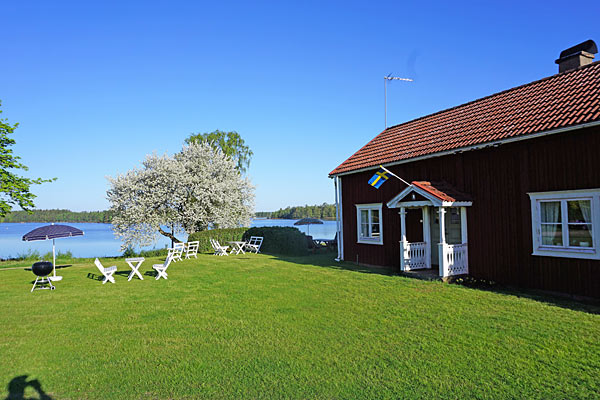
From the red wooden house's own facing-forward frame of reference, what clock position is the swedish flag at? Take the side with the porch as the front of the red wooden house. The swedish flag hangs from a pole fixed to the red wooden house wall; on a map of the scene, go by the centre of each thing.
The swedish flag is roughly at 2 o'clock from the red wooden house.

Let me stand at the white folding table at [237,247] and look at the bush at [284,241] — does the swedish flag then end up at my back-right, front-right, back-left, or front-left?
front-right

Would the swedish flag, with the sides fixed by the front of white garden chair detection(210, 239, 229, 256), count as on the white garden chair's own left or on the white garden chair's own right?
on the white garden chair's own right

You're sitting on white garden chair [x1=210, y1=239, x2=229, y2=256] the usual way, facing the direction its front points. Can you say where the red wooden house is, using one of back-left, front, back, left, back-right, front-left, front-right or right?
front-right

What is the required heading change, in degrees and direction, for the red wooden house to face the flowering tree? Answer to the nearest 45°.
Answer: approximately 90° to its right

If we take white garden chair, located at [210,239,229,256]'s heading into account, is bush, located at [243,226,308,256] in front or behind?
in front

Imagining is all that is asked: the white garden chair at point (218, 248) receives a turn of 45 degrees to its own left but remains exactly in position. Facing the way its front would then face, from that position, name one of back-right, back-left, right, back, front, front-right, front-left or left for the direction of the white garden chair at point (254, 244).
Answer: front

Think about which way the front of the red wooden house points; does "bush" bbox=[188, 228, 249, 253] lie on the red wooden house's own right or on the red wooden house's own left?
on the red wooden house's own right

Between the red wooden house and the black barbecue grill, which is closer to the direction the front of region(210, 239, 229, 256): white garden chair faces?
the red wooden house

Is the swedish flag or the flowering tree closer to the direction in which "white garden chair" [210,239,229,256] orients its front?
the swedish flag

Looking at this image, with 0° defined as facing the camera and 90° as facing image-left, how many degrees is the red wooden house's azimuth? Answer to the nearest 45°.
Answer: approximately 45°

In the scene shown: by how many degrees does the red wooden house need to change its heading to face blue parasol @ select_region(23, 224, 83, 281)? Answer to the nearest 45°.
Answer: approximately 45° to its right
